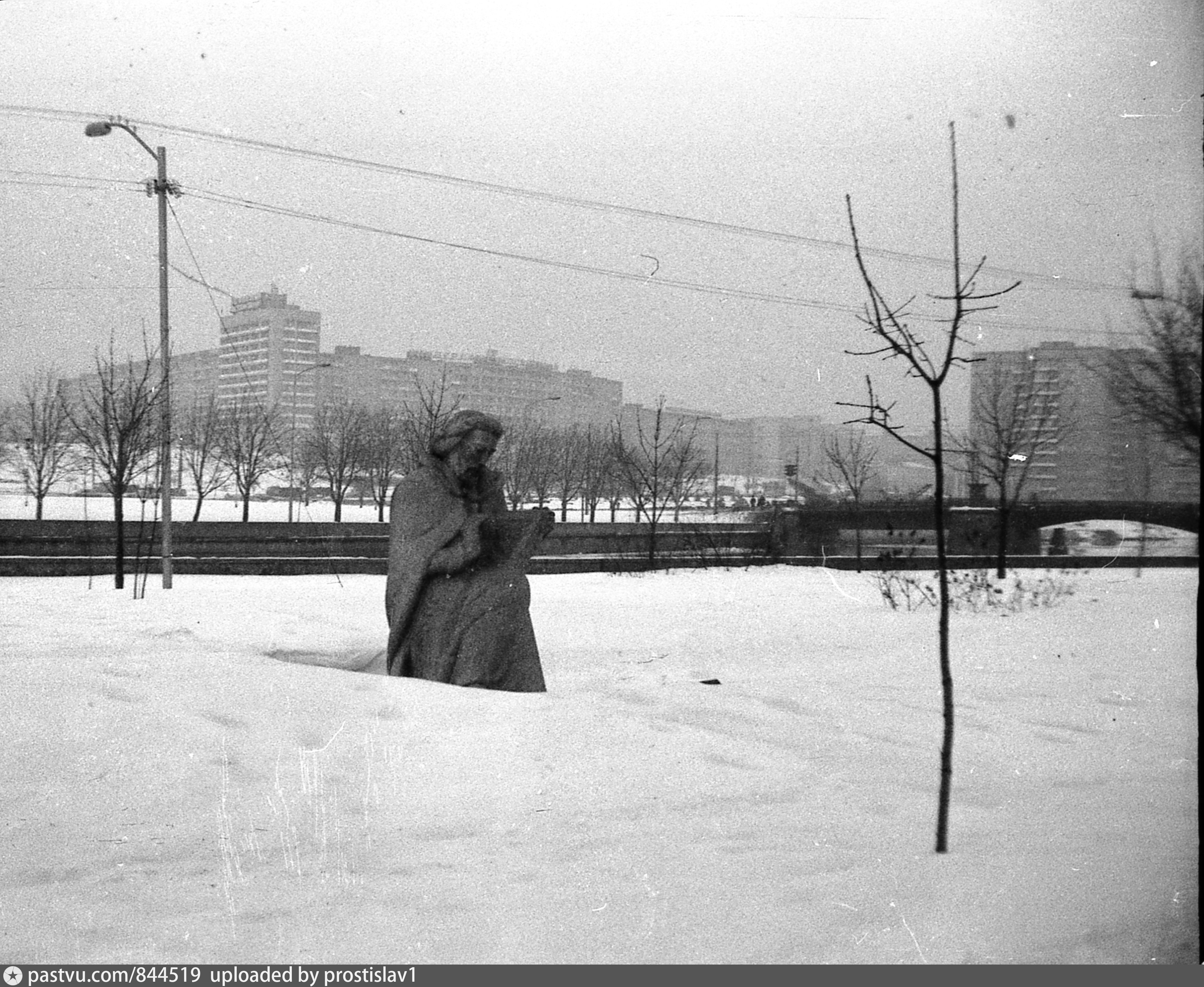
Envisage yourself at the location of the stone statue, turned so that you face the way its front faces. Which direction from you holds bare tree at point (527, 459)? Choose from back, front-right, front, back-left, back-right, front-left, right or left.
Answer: back-left

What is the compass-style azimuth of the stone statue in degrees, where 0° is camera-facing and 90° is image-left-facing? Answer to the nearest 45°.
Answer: approximately 315°

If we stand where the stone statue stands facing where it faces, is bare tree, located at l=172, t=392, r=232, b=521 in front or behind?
behind

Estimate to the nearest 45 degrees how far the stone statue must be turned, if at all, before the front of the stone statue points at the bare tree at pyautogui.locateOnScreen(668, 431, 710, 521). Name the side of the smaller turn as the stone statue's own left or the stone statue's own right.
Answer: approximately 135° to the stone statue's own left

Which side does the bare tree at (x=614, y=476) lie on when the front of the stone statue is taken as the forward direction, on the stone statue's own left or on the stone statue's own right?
on the stone statue's own left

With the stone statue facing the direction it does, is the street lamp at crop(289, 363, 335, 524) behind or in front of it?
behind

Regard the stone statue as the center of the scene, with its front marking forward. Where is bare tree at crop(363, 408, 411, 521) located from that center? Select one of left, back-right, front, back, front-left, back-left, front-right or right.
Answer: back-left

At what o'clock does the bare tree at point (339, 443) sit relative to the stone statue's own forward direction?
The bare tree is roughly at 7 o'clock from the stone statue.

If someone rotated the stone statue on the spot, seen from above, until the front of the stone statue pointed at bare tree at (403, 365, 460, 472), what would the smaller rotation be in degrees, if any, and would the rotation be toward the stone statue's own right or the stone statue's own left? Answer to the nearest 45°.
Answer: approximately 135° to the stone statue's own left
